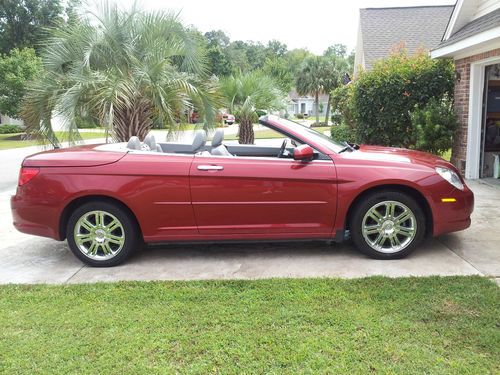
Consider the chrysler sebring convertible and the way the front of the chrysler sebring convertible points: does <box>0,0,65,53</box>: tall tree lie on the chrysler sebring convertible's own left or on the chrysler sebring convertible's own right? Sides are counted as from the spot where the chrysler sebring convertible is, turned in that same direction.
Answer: on the chrysler sebring convertible's own left

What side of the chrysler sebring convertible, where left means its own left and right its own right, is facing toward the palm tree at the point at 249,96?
left

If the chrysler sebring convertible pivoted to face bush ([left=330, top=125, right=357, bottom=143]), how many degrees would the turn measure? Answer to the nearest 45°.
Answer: approximately 90° to its left

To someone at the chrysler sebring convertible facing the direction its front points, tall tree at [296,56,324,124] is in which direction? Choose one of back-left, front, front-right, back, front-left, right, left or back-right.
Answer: left

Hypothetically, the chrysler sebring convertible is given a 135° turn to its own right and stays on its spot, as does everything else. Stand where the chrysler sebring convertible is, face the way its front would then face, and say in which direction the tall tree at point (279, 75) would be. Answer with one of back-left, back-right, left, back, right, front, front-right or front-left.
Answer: back-right

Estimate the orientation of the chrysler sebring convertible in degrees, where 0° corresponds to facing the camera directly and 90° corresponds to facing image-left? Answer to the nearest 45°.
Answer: approximately 270°

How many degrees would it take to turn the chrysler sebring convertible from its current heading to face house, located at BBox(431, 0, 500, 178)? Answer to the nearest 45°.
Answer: approximately 45° to its left

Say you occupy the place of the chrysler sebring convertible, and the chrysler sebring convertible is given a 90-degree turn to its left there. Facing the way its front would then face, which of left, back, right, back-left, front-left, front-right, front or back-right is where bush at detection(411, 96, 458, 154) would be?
front-right

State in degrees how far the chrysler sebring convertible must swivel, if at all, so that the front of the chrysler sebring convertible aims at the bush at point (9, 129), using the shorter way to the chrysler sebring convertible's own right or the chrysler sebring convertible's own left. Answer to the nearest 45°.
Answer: approximately 135° to the chrysler sebring convertible's own left

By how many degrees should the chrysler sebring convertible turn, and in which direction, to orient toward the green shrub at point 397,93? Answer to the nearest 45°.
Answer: approximately 45° to its left
